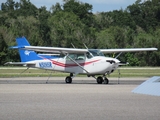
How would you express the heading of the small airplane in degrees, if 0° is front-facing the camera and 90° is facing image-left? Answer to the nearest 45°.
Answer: approximately 315°
